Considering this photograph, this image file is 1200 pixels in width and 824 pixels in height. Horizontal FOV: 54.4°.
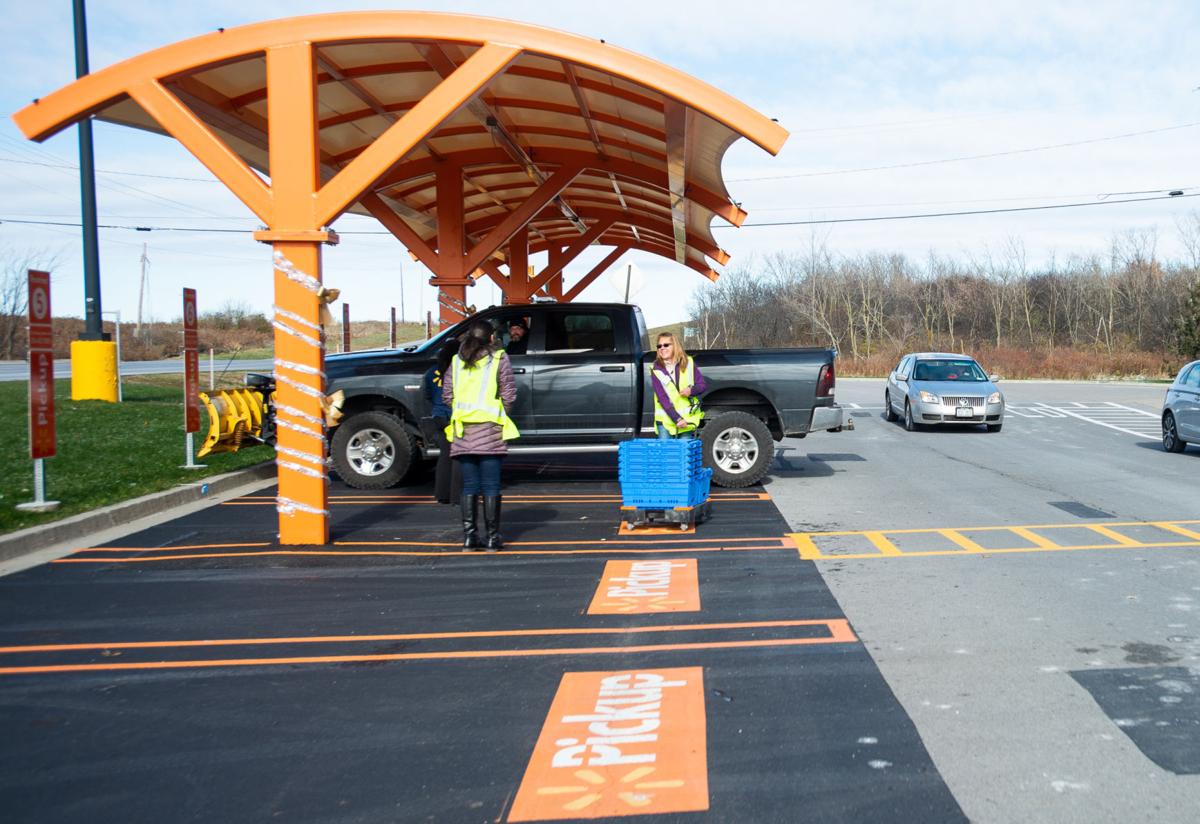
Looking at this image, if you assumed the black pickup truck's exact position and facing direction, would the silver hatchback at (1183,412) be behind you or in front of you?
behind

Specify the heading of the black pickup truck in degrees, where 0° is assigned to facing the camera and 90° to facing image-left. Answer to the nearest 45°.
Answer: approximately 90°

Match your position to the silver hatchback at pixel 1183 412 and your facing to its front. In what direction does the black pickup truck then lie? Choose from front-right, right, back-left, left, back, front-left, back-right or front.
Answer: right

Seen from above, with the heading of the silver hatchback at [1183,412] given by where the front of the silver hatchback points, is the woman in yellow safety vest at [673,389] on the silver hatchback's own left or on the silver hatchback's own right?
on the silver hatchback's own right

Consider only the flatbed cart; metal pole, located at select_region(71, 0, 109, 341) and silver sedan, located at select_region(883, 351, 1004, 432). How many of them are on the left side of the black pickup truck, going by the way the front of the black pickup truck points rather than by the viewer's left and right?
1

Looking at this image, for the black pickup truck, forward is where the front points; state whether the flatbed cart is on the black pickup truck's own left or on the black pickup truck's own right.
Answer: on the black pickup truck's own left

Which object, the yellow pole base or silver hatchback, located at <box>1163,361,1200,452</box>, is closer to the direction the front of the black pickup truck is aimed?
the yellow pole base

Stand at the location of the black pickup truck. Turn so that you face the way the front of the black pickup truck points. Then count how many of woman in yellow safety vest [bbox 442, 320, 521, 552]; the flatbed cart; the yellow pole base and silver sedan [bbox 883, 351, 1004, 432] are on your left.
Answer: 2

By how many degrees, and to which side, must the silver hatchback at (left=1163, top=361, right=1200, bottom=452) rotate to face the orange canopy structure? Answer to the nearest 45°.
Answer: approximately 90° to its right

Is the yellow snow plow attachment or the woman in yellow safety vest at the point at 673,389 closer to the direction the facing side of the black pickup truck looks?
the yellow snow plow attachment

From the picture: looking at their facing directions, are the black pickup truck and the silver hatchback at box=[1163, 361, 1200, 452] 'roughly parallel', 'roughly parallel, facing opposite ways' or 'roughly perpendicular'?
roughly perpendicular

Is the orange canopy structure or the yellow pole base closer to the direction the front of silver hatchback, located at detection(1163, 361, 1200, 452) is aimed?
the orange canopy structure

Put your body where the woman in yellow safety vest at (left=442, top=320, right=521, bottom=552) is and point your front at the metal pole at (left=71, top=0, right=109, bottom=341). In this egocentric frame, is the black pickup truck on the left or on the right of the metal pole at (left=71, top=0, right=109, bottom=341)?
right

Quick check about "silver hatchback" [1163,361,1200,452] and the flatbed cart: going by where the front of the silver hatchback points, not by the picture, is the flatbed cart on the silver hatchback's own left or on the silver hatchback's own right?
on the silver hatchback's own right
